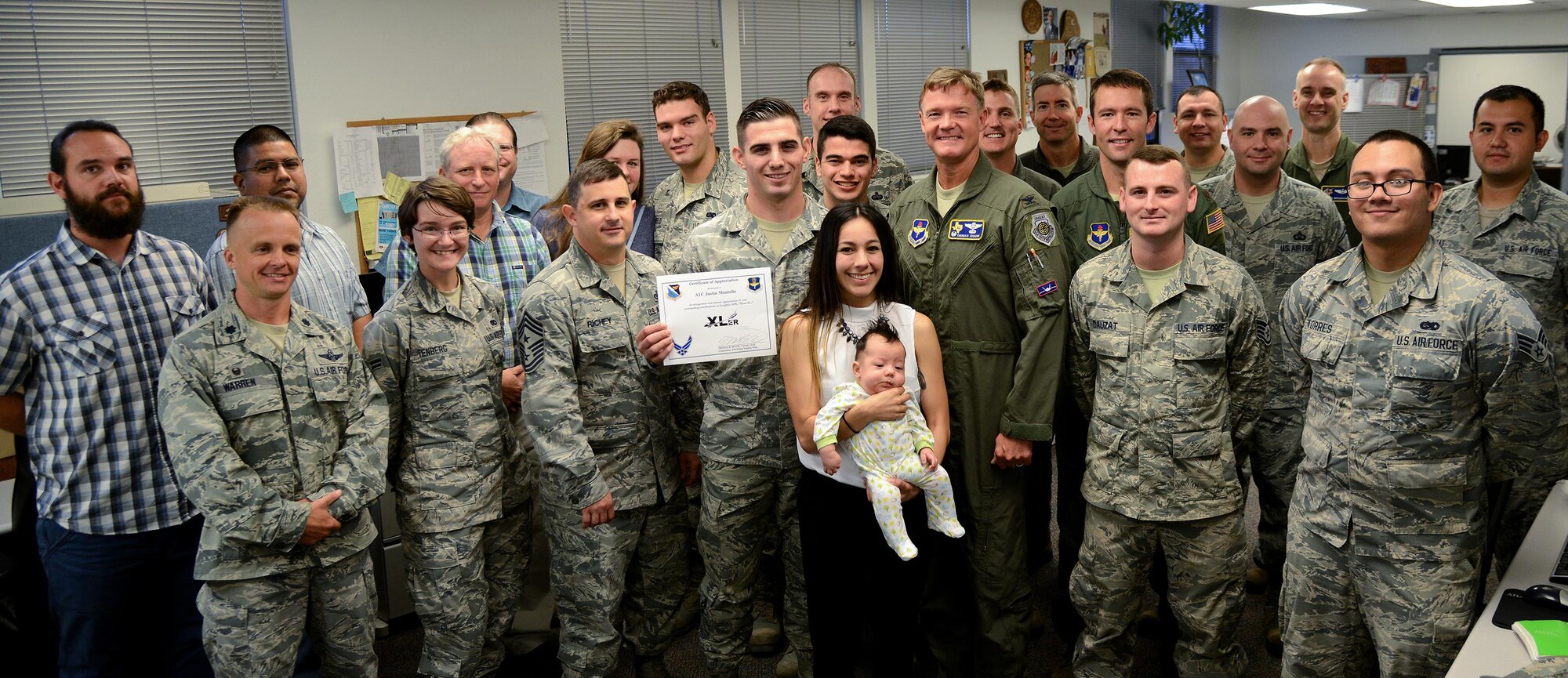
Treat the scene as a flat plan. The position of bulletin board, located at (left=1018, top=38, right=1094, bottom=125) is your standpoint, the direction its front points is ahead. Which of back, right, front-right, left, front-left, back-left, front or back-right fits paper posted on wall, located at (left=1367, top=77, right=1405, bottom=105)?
back-left

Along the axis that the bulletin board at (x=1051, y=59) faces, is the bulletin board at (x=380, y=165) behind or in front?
in front

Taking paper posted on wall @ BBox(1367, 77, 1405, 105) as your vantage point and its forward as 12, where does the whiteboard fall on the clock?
The whiteboard is roughly at 9 o'clock from the paper posted on wall.

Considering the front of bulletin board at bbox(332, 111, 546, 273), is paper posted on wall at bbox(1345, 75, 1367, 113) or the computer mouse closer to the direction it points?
the computer mouse

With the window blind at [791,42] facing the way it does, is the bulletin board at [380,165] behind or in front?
in front

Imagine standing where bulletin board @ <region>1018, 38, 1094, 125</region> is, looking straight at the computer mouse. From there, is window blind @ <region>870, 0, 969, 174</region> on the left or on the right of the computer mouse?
right

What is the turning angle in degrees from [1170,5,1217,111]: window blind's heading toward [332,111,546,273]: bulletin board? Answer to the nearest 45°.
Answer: approximately 45° to its right

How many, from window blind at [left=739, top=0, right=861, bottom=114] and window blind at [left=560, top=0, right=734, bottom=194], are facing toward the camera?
2

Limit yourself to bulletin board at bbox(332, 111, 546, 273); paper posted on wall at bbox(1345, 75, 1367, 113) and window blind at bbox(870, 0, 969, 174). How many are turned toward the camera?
3

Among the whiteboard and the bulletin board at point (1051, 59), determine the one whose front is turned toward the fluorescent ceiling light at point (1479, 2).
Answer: the whiteboard

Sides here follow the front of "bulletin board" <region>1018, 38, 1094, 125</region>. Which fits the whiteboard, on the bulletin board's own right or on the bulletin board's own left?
on the bulletin board's own left
